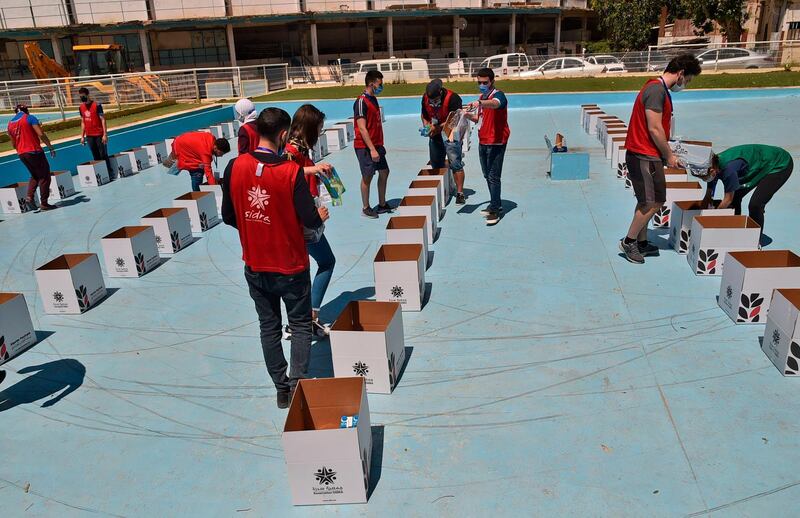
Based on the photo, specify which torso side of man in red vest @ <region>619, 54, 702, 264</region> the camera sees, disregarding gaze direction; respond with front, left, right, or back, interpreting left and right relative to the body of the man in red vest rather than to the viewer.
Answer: right

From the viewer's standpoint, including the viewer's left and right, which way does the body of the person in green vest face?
facing to the left of the viewer

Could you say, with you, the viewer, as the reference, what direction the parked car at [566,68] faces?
facing to the left of the viewer

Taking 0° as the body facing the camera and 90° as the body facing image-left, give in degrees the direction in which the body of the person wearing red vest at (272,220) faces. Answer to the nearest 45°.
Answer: approximately 225°

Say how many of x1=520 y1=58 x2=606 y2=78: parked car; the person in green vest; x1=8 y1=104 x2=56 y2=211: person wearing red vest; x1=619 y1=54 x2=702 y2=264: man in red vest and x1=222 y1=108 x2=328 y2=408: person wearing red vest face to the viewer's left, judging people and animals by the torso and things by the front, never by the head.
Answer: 2

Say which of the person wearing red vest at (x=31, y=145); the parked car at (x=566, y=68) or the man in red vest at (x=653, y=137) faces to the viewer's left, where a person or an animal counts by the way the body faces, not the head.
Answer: the parked car

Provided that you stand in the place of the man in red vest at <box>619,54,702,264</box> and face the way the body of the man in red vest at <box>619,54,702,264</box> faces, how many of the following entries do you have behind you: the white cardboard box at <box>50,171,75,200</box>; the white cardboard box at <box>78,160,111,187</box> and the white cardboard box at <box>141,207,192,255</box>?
3
